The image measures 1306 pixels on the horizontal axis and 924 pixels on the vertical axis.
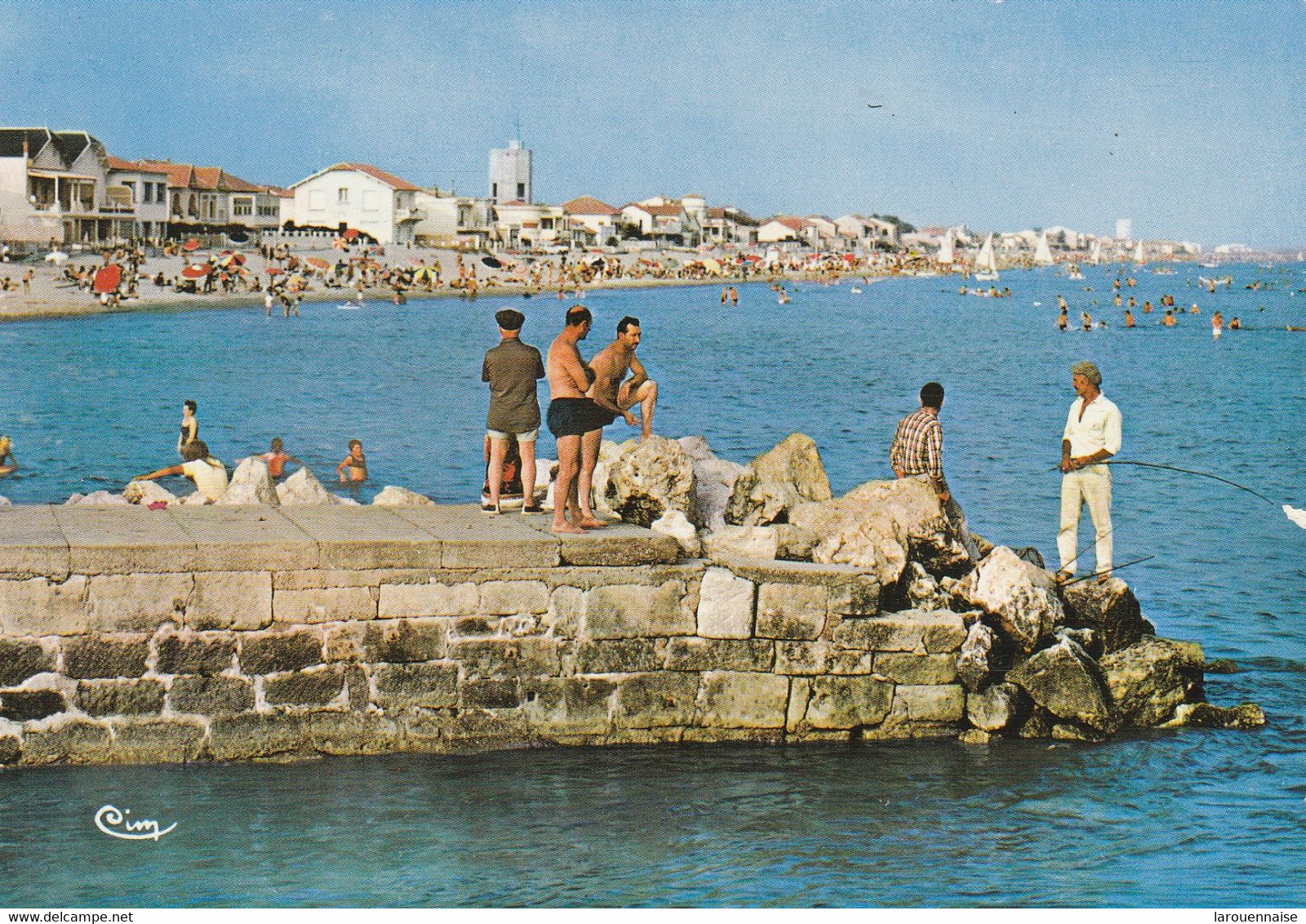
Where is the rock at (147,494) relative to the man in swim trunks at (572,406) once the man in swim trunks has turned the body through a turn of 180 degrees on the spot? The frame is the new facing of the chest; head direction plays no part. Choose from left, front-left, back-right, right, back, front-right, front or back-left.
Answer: front-right

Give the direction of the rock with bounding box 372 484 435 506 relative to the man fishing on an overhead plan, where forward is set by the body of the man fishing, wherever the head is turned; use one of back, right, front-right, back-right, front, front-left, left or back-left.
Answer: front-right

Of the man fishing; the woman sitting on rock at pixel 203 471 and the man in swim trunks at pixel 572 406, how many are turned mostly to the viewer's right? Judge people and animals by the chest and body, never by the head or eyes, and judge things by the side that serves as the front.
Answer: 1

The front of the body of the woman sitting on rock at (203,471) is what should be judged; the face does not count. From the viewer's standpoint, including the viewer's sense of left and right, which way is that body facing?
facing away from the viewer and to the left of the viewer

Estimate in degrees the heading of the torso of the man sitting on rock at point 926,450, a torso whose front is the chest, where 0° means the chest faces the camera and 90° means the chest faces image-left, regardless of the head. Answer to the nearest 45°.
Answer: approximately 225°

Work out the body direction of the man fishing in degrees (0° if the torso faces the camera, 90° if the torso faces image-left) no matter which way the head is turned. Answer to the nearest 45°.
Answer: approximately 45°

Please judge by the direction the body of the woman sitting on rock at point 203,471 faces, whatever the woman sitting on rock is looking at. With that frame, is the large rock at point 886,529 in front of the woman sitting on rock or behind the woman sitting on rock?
behind
